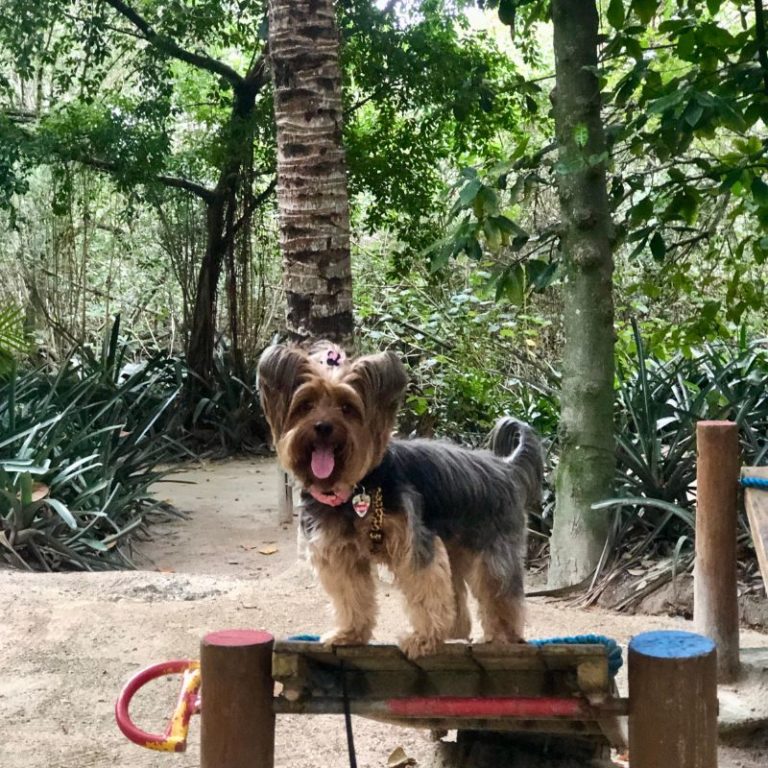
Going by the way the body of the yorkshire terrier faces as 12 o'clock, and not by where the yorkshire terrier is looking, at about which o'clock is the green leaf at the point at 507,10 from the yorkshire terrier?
The green leaf is roughly at 5 o'clock from the yorkshire terrier.

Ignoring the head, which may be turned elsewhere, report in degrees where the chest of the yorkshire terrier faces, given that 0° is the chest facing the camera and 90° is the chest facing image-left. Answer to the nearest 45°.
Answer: approximately 45°

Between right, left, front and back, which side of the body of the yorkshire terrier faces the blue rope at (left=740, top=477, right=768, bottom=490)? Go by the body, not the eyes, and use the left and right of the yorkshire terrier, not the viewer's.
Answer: back

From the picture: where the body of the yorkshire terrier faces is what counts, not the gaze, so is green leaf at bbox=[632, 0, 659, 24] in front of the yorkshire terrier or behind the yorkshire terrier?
behind

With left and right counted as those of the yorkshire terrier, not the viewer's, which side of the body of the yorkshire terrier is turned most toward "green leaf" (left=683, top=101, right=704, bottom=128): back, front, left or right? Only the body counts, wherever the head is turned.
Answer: back

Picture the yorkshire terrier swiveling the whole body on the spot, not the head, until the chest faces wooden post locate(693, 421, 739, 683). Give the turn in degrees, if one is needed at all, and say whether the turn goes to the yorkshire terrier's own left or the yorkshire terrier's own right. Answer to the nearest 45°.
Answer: approximately 180°

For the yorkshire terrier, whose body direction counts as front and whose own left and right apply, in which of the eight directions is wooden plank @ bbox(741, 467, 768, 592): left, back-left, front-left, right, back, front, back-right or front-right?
back

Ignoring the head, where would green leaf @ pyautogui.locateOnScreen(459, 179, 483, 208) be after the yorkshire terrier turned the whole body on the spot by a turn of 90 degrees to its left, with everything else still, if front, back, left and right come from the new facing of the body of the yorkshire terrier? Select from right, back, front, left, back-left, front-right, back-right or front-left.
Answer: back-left

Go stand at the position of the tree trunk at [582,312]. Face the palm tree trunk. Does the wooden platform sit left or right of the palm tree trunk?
left

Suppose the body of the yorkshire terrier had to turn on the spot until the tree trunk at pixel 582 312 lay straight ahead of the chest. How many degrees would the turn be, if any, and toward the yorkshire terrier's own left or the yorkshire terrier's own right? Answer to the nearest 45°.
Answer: approximately 135° to the yorkshire terrier's own right

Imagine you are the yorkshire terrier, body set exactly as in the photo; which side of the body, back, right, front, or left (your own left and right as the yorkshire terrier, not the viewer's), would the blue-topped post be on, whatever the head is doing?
left
